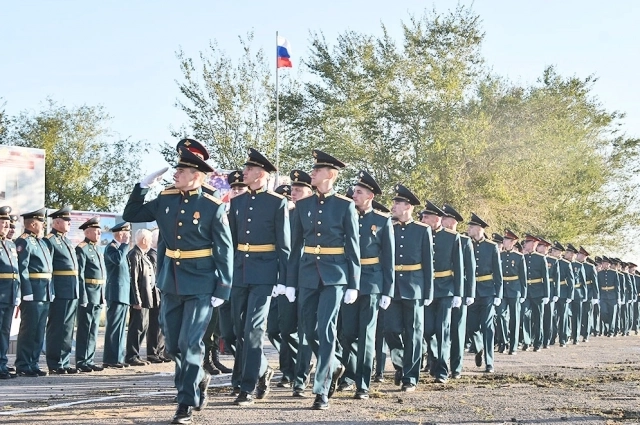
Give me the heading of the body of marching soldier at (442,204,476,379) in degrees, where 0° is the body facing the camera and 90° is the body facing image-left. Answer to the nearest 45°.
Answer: approximately 45°

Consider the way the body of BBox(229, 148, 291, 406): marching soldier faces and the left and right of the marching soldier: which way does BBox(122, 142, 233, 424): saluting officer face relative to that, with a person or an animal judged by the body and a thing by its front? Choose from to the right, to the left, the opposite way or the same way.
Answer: the same way

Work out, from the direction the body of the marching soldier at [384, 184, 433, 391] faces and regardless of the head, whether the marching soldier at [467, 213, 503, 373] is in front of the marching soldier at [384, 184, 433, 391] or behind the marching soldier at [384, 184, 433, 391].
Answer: behind

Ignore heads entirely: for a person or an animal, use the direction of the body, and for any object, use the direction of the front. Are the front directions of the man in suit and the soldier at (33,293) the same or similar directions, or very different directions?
same or similar directions

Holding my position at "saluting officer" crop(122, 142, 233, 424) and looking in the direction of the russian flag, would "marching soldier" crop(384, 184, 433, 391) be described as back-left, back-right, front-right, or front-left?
front-right

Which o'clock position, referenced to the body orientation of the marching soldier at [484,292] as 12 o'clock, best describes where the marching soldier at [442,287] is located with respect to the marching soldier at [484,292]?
the marching soldier at [442,287] is roughly at 11 o'clock from the marching soldier at [484,292].

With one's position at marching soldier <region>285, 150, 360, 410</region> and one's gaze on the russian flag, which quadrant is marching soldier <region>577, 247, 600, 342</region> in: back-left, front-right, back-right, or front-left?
front-right

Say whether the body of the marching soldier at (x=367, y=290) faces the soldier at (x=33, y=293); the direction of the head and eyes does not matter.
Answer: no

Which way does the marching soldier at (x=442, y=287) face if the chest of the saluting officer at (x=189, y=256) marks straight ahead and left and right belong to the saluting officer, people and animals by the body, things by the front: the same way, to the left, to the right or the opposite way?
the same way

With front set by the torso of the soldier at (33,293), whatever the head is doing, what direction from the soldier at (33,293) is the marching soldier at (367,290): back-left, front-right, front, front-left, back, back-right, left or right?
front

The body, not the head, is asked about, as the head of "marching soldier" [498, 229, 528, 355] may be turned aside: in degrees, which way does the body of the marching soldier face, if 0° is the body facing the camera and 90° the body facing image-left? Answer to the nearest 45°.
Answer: approximately 45°

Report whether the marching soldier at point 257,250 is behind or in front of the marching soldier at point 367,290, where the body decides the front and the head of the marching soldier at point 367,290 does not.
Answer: in front

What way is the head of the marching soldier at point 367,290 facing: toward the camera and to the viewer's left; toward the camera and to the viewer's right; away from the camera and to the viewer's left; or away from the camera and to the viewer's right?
toward the camera and to the viewer's left

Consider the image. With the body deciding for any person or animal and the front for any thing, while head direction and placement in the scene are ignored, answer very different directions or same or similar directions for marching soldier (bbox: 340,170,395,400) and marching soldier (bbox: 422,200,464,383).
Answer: same or similar directions

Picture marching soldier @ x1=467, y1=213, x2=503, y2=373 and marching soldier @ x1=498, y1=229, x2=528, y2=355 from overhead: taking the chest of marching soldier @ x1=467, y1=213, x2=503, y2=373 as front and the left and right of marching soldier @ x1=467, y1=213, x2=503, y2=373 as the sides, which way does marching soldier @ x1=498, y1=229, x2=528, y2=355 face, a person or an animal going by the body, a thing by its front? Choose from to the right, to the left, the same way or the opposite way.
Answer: the same way

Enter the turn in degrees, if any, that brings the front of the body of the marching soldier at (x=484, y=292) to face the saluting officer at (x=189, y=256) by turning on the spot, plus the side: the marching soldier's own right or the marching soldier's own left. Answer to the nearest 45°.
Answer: approximately 45° to the marching soldier's own left

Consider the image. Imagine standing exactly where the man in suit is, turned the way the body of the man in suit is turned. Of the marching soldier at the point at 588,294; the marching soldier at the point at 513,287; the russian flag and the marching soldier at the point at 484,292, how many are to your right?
0

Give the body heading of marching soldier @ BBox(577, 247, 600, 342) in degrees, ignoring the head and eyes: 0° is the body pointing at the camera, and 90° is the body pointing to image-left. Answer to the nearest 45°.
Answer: approximately 45°

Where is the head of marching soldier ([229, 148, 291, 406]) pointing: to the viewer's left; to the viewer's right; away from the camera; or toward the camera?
to the viewer's left

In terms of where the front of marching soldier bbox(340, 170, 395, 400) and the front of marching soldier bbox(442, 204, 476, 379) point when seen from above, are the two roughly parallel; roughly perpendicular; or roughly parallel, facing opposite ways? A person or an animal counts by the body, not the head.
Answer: roughly parallel

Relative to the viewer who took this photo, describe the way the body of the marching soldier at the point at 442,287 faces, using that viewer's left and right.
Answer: facing the viewer and to the left of the viewer

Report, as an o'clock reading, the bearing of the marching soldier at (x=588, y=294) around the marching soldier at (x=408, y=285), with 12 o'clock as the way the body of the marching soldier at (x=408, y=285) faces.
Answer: the marching soldier at (x=588, y=294) is roughly at 5 o'clock from the marching soldier at (x=408, y=285).

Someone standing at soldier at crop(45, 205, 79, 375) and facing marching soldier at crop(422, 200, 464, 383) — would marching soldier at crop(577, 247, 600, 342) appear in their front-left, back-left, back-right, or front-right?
front-left

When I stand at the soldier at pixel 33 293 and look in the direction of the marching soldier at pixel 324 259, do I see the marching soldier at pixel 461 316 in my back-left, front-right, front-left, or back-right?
front-left

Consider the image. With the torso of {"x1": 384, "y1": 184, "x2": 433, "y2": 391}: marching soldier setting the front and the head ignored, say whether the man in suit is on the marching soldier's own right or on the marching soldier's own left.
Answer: on the marching soldier's own right
